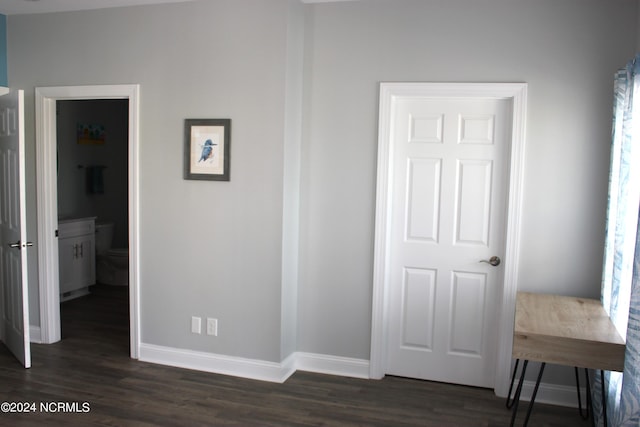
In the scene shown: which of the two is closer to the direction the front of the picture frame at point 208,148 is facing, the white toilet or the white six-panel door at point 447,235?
the white six-panel door

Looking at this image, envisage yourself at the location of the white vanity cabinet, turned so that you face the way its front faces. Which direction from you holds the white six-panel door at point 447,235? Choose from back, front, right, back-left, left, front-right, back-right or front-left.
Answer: front

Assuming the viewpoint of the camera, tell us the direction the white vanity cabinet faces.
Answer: facing the viewer and to the right of the viewer

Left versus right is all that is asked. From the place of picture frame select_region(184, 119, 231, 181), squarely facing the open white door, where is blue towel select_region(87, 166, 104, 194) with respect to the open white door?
right

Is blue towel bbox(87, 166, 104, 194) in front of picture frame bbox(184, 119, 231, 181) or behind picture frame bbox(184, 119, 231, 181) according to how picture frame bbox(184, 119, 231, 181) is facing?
behind

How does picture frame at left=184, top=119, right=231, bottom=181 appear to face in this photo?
toward the camera

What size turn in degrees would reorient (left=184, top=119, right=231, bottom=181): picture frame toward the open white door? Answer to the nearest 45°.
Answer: approximately 90° to its right

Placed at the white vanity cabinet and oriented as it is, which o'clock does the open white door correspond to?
The open white door is roughly at 2 o'clock from the white vanity cabinet.

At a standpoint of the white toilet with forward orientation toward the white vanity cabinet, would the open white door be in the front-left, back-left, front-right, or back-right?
front-left
